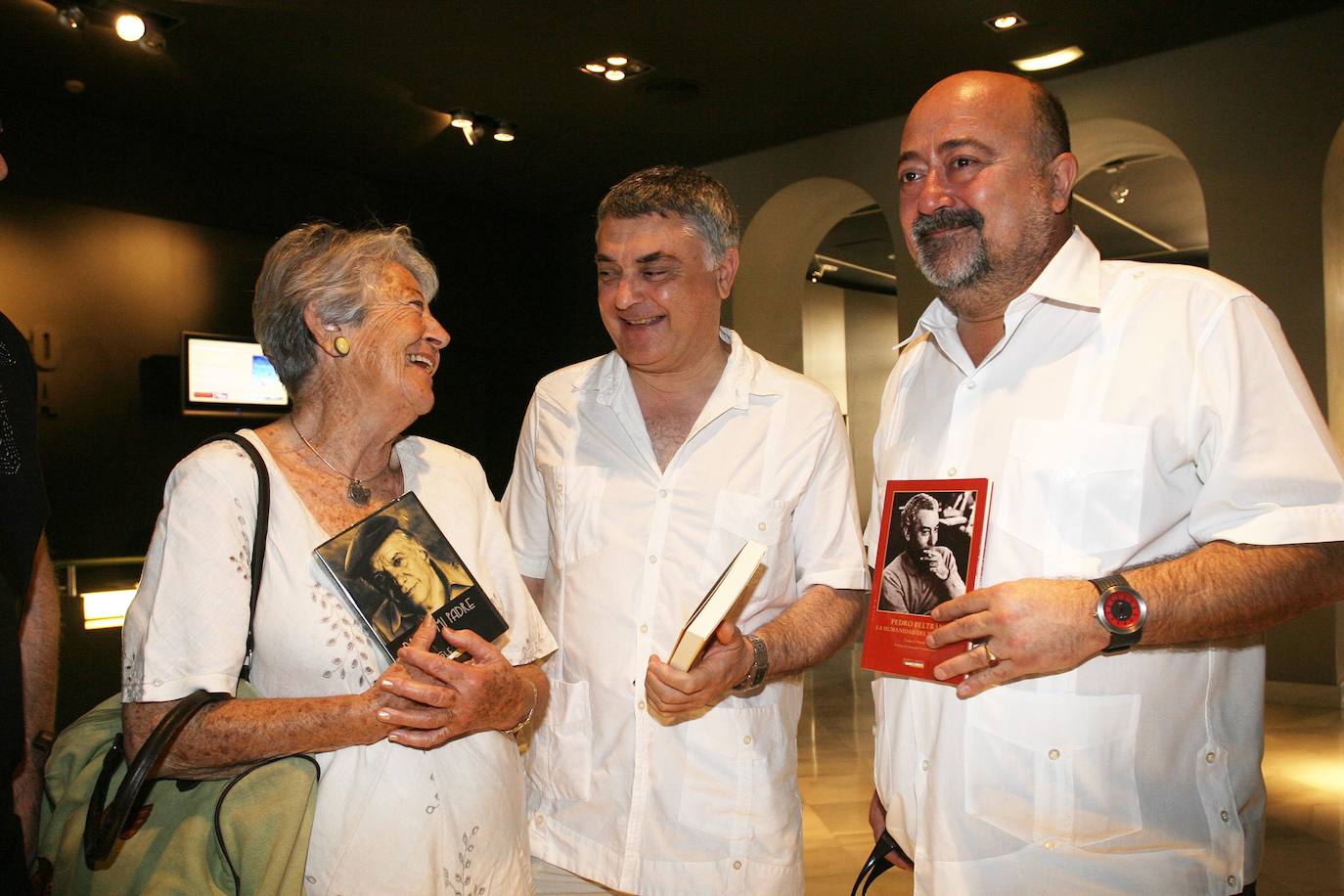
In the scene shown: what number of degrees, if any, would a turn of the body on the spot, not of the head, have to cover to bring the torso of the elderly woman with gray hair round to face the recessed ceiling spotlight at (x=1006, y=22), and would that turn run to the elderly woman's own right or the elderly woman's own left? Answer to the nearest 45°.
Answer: approximately 90° to the elderly woman's own left

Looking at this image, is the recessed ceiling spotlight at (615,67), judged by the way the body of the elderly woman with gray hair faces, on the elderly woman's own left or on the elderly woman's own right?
on the elderly woman's own left

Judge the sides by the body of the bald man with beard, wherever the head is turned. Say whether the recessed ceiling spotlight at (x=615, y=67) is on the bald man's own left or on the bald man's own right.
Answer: on the bald man's own right

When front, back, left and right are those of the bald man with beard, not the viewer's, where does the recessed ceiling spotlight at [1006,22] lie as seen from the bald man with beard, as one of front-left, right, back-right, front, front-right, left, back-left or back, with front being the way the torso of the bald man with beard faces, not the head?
back-right

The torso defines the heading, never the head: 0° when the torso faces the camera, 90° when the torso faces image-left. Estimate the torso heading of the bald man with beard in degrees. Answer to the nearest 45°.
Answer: approximately 45°

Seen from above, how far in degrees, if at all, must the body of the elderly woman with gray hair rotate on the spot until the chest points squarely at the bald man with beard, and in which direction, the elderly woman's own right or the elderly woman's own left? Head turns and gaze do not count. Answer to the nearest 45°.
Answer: approximately 45° to the elderly woman's own left

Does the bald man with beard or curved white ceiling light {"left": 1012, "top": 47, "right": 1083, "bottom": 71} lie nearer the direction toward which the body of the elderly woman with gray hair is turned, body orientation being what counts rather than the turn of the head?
the bald man with beard

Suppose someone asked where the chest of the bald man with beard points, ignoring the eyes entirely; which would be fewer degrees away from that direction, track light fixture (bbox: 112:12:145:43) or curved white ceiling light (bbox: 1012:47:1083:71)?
the track light fixture

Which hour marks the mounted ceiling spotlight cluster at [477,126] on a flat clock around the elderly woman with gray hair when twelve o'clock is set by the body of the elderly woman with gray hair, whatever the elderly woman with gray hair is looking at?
The mounted ceiling spotlight cluster is roughly at 8 o'clock from the elderly woman with gray hair.

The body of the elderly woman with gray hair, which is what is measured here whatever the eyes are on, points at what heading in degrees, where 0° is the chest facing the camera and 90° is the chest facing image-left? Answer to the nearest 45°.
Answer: approximately 315°

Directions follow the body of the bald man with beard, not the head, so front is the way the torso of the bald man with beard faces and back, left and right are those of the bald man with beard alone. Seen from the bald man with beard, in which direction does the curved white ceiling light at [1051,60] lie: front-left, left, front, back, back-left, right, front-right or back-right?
back-right

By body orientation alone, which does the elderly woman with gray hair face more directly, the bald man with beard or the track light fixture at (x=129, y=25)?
the bald man with beard
